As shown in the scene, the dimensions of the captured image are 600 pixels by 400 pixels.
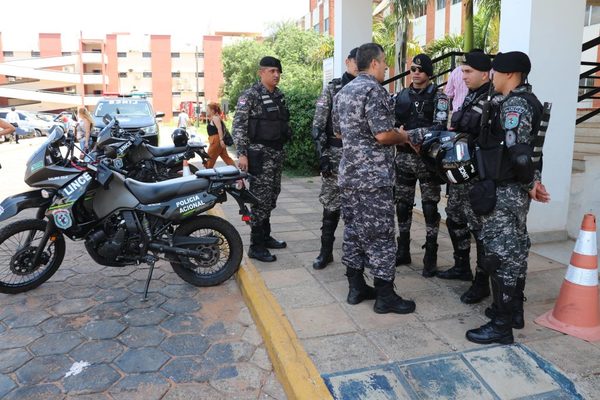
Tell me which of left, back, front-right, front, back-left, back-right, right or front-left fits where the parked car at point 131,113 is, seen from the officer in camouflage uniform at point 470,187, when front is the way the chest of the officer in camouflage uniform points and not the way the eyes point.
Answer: front-right

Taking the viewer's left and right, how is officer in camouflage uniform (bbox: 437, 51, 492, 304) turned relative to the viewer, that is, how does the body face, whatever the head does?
facing to the left of the viewer

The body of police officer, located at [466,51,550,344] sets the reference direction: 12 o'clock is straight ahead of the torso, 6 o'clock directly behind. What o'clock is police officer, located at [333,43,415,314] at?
police officer, located at [333,43,415,314] is roughly at 12 o'clock from police officer, located at [466,51,550,344].

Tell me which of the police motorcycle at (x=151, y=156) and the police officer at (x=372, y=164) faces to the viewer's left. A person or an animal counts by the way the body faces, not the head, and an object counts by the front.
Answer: the police motorcycle

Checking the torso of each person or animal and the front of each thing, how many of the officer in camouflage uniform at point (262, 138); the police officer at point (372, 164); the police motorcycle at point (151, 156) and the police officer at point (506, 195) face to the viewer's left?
2

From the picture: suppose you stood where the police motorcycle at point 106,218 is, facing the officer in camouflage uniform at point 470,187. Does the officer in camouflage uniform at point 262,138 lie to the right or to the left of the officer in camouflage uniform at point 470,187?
left

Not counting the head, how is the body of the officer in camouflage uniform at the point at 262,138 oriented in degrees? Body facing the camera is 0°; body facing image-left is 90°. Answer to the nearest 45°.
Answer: approximately 315°

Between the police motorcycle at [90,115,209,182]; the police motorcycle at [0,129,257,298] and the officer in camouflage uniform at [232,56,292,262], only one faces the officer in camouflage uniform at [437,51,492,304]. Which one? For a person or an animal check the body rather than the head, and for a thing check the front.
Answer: the officer in camouflage uniform at [232,56,292,262]

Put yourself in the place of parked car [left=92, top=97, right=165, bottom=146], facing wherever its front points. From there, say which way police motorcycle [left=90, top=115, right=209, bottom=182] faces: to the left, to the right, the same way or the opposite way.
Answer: to the right

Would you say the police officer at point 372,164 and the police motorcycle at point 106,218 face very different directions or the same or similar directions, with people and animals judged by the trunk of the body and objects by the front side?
very different directions

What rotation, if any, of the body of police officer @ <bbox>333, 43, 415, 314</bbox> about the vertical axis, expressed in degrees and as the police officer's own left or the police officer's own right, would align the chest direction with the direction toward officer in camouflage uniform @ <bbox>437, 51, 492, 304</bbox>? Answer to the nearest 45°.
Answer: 0° — they already face them

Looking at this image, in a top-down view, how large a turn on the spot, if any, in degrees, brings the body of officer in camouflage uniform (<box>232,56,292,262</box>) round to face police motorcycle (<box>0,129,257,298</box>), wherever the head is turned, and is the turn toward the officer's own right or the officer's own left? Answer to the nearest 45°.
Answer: approximately 90° to the officer's own right

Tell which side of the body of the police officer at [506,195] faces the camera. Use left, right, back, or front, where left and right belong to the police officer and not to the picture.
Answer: left

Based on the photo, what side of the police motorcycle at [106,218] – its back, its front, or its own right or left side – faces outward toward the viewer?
left

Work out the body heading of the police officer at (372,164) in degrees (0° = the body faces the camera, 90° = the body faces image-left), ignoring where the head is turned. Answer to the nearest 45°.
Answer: approximately 225°
